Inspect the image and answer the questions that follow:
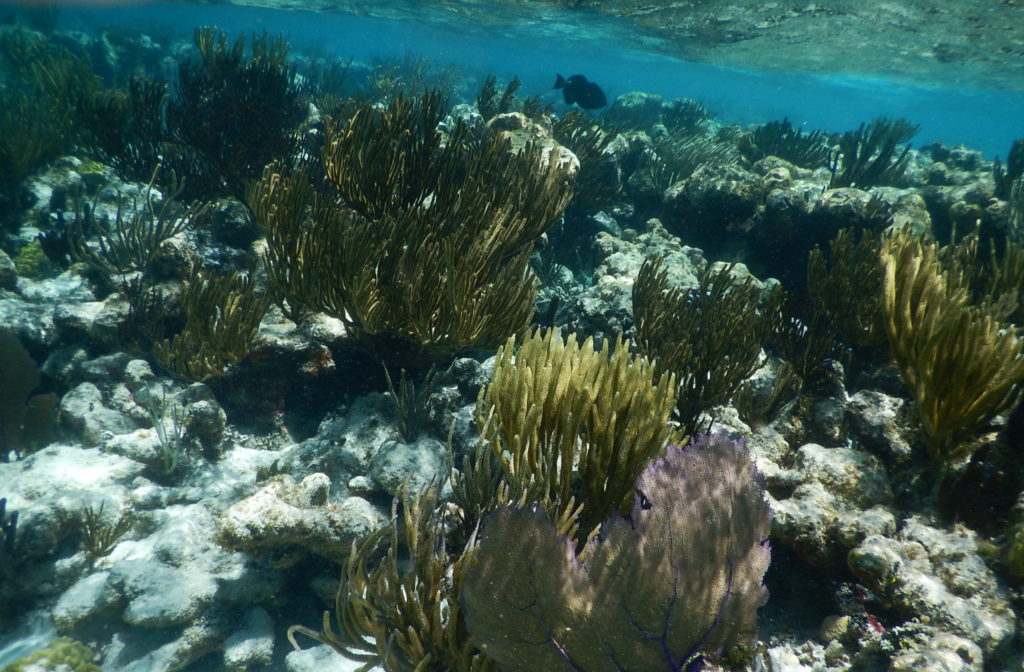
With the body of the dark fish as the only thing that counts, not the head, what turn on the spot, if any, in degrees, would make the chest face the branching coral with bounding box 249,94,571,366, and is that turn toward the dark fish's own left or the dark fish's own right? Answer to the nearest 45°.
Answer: approximately 90° to the dark fish's own right

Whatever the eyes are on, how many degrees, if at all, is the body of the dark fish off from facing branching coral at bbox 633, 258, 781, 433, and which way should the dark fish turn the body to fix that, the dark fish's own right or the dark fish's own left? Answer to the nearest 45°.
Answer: approximately 90° to the dark fish's own right

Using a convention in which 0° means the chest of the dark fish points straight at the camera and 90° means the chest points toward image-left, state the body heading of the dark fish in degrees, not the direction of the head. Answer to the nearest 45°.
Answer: approximately 270°

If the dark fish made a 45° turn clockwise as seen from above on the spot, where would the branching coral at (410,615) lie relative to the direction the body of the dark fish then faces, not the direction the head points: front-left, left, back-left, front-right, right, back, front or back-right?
front-right

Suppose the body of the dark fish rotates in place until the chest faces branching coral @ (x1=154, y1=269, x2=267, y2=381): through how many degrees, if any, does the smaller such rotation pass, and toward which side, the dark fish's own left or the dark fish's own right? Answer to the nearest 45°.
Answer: approximately 90° to the dark fish's own right

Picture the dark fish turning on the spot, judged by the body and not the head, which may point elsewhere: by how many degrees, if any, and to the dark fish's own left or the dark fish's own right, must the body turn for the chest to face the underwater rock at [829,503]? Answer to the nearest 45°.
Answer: approximately 90° to the dark fish's own right

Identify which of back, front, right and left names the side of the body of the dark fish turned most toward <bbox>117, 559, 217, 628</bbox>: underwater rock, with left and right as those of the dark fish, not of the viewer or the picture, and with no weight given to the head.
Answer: right

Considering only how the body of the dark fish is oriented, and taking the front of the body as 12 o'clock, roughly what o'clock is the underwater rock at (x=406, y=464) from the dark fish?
The underwater rock is roughly at 3 o'clock from the dark fish.

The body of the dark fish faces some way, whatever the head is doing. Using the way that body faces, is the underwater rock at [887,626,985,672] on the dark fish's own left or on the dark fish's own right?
on the dark fish's own right

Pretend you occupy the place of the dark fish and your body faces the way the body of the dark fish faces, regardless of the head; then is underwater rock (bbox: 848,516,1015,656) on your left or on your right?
on your right

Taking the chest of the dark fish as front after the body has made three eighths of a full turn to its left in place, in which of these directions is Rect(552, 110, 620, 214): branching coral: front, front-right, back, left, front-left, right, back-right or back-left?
back-left

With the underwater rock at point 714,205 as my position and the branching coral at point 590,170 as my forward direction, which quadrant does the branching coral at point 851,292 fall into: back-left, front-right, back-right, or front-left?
back-left
